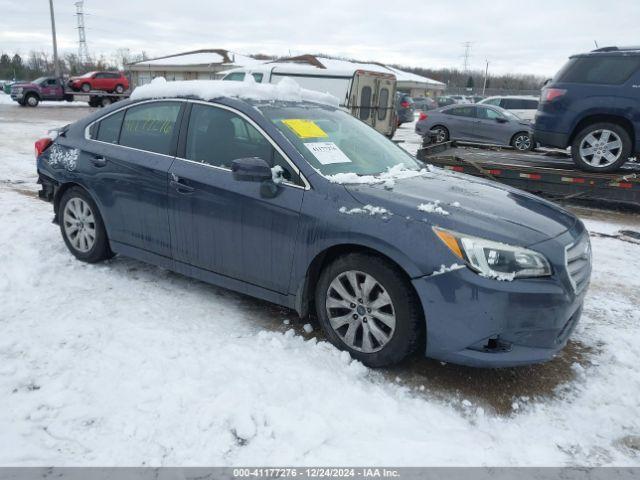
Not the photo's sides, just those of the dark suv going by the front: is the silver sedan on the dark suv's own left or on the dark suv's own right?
on the dark suv's own left

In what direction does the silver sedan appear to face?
to the viewer's right

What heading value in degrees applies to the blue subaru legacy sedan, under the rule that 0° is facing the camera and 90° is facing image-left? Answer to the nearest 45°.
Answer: approximately 315°

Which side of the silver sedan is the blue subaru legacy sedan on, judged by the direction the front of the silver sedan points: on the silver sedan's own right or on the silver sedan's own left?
on the silver sedan's own right

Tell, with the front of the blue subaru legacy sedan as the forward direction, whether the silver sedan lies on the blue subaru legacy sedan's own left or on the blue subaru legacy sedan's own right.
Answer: on the blue subaru legacy sedan's own left

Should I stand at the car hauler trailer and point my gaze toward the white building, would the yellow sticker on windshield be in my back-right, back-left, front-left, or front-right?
back-left

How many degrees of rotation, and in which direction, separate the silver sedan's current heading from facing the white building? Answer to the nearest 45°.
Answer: approximately 135° to its left

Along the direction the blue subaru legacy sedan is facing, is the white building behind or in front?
behind

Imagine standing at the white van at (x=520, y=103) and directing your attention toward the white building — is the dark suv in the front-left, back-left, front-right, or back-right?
back-left
